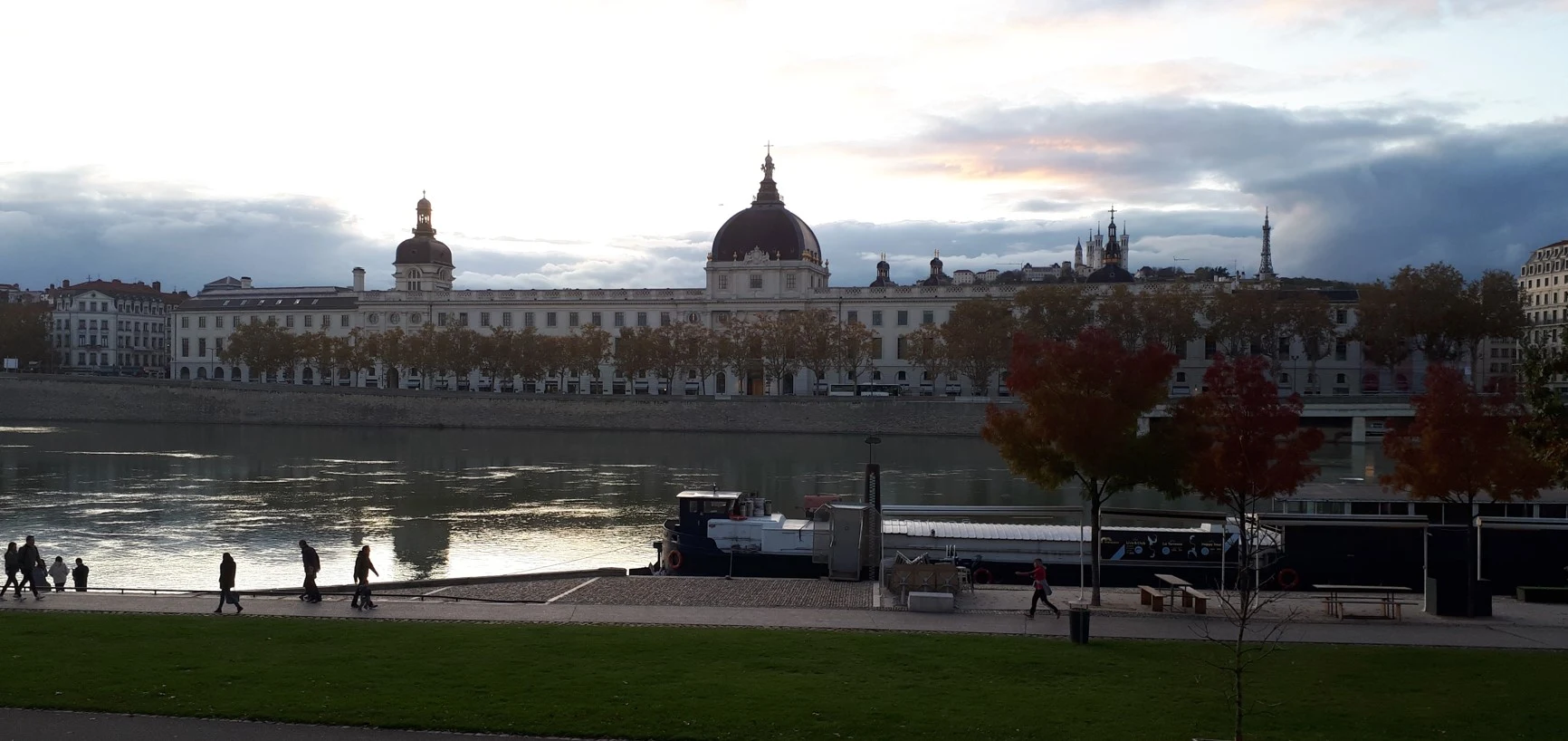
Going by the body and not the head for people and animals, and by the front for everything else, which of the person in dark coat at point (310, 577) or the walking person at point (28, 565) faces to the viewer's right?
the walking person

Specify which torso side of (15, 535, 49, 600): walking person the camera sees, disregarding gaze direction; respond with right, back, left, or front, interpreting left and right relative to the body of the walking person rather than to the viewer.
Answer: right

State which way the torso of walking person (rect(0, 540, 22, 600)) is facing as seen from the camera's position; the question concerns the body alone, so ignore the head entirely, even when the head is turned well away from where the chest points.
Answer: to the viewer's right

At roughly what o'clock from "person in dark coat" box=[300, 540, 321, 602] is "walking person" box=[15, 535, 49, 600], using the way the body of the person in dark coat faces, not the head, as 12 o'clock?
The walking person is roughly at 1 o'clock from the person in dark coat.

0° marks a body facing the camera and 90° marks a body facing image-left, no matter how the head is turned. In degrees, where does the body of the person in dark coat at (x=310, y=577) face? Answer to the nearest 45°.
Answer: approximately 90°

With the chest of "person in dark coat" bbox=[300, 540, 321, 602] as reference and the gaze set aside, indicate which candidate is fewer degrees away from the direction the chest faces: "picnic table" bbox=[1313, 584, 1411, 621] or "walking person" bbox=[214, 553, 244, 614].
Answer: the walking person

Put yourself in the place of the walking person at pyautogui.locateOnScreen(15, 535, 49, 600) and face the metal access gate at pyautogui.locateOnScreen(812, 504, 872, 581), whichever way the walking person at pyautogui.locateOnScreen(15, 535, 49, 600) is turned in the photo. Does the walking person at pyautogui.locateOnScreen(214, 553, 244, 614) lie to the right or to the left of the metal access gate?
right

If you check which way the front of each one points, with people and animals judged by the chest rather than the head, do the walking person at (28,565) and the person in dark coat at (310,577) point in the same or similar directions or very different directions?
very different directions

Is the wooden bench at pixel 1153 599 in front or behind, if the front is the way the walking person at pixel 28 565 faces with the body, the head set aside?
in front

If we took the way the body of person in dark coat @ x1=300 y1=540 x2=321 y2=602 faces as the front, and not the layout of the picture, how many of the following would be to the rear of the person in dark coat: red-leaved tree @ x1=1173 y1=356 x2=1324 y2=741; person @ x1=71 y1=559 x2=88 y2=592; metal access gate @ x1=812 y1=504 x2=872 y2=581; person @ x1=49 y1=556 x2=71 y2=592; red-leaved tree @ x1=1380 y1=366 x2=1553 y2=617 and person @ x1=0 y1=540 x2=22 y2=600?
3
